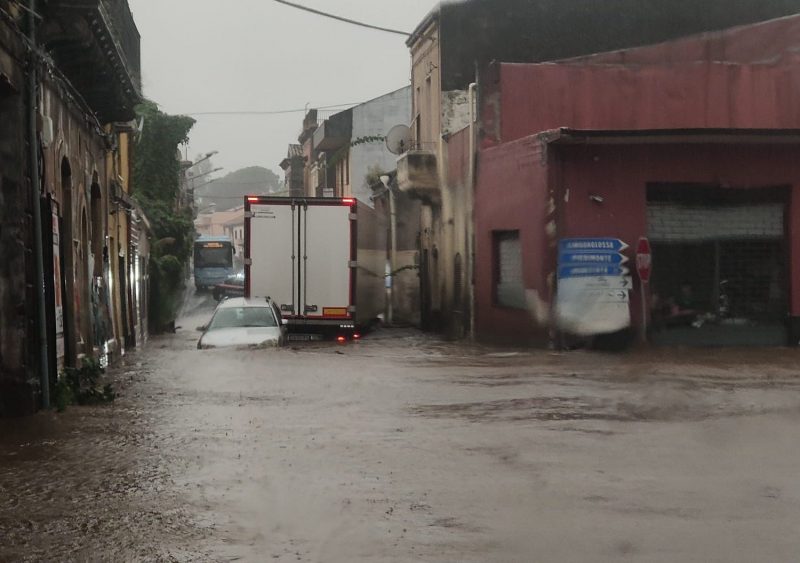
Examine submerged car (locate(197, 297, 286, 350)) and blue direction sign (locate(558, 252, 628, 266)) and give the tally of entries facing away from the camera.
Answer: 0

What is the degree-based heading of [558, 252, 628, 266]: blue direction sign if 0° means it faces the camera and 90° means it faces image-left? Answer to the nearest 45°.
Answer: approximately 0°

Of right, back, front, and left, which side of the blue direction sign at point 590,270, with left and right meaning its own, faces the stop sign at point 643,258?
left

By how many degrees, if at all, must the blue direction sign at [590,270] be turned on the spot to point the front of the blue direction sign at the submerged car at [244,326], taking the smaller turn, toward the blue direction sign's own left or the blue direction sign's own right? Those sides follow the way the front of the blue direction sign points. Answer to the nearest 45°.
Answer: approximately 90° to the blue direction sign's own right

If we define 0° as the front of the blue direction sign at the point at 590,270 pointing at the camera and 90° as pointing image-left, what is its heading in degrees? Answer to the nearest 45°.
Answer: approximately 0°

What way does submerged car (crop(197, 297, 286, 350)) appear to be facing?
toward the camera

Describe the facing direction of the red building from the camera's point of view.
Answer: facing the viewer

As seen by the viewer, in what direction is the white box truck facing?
away from the camera

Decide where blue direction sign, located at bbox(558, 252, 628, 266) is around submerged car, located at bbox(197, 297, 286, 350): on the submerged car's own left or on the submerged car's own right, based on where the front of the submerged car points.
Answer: on the submerged car's own left

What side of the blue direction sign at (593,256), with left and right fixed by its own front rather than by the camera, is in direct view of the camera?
front

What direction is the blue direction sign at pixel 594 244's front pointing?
toward the camera

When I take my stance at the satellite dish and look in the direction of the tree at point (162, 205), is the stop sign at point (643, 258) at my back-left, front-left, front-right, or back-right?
back-left

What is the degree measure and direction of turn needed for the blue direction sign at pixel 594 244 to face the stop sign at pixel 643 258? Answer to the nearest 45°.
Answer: approximately 90° to its left
